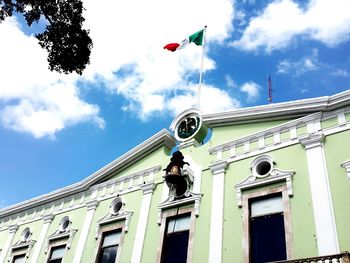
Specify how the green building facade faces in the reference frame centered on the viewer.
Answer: facing the viewer and to the left of the viewer
